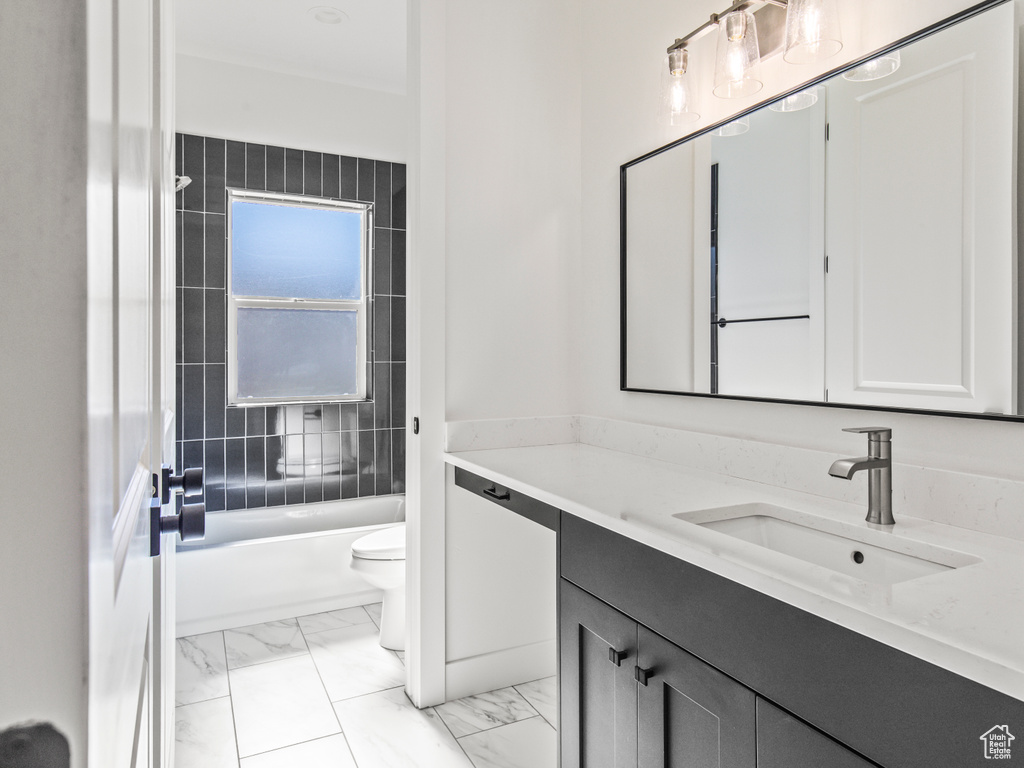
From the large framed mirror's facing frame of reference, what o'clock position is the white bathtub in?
The white bathtub is roughly at 2 o'clock from the large framed mirror.

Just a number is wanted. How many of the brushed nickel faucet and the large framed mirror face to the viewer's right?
0

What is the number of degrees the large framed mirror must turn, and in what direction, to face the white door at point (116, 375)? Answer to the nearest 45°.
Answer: approximately 45° to its left

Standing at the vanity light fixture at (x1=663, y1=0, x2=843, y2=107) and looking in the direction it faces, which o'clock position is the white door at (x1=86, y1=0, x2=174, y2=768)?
The white door is roughly at 11 o'clock from the vanity light fixture.

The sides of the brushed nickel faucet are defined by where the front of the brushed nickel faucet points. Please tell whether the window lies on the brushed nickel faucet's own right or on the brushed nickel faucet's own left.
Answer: on the brushed nickel faucet's own right

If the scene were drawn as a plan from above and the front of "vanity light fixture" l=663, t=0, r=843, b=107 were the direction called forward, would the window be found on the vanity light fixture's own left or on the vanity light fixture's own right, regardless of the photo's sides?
on the vanity light fixture's own right

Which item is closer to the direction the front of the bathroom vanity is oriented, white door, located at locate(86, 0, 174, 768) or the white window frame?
the white door

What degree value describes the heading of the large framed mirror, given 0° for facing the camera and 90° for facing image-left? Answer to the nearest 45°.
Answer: approximately 45°

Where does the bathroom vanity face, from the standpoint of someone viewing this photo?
facing the viewer and to the left of the viewer
